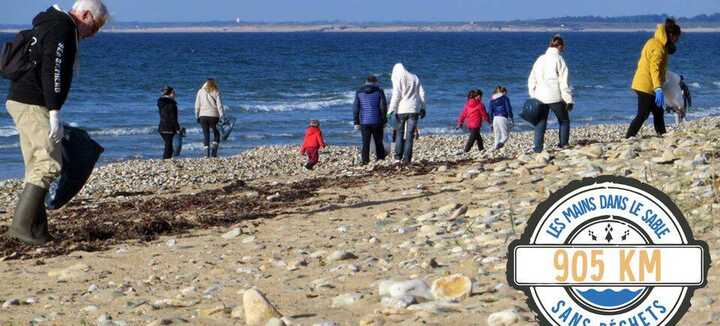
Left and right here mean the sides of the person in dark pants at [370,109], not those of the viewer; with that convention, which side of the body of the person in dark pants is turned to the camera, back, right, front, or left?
back

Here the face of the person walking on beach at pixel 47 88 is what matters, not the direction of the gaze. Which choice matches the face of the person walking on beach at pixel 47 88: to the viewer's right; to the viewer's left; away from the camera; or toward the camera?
to the viewer's right

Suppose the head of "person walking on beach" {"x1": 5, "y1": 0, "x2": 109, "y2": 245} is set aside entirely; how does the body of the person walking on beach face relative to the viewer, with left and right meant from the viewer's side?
facing to the right of the viewer

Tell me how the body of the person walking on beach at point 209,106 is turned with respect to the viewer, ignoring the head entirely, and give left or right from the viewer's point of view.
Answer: facing away from the viewer

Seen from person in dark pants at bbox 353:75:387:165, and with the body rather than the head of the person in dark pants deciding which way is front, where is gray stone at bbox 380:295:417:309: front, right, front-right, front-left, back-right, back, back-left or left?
back

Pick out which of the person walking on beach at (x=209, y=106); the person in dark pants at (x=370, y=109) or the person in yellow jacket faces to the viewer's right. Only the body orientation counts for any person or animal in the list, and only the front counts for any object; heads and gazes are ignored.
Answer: the person in yellow jacket

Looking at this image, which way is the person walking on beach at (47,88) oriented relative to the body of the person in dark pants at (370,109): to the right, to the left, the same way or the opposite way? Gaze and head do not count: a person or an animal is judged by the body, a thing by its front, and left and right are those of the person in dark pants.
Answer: to the right

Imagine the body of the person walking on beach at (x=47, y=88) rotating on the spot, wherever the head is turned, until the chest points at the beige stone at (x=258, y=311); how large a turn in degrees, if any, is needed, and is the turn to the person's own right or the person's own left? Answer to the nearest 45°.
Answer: approximately 90° to the person's own right

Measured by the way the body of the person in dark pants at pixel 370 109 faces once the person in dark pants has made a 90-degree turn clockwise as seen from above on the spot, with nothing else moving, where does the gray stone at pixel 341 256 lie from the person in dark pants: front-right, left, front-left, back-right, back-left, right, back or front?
right

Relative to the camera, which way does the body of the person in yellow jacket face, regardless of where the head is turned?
to the viewer's right

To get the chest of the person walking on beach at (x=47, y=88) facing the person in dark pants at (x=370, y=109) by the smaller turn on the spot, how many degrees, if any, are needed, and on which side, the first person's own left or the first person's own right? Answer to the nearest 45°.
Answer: approximately 45° to the first person's own left

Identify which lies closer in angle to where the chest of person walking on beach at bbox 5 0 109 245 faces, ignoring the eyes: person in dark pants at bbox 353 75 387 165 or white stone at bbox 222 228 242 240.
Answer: the white stone

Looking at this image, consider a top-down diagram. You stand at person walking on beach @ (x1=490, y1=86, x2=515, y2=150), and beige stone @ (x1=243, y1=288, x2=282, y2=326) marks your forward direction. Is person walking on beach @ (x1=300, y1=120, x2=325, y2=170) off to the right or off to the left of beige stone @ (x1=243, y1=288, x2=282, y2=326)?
right

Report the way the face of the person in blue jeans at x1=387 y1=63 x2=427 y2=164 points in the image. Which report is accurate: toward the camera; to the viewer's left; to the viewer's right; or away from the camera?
away from the camera
